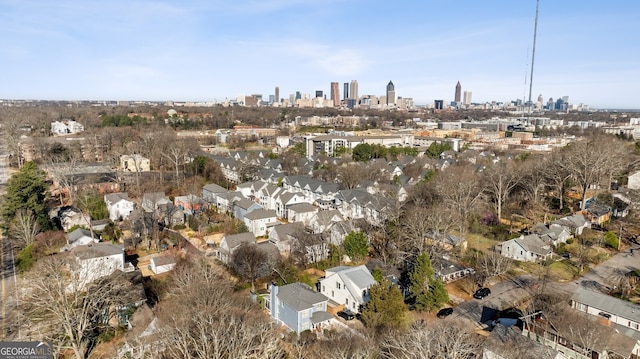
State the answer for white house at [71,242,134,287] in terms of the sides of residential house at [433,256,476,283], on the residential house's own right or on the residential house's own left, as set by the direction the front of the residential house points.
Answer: on the residential house's own right

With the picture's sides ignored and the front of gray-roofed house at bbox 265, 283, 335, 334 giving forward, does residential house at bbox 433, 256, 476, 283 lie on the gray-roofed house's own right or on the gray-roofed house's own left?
on the gray-roofed house's own left

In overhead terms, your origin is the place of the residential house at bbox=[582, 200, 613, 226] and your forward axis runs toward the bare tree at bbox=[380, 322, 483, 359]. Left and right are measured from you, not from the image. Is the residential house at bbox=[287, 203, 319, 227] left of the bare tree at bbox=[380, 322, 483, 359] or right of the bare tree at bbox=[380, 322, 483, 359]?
right

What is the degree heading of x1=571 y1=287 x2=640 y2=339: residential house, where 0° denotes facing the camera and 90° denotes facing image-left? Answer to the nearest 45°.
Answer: approximately 45°

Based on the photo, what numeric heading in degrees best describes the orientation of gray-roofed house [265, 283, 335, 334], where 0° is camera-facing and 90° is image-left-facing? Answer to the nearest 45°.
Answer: approximately 315°

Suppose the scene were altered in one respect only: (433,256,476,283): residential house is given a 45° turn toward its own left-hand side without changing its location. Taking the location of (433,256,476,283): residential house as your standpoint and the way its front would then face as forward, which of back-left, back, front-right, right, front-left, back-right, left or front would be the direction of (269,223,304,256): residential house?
back

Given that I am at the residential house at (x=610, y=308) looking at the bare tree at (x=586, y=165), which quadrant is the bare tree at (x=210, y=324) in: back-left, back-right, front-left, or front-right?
back-left

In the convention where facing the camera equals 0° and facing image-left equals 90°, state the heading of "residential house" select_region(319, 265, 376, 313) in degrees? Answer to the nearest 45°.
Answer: approximately 315°
